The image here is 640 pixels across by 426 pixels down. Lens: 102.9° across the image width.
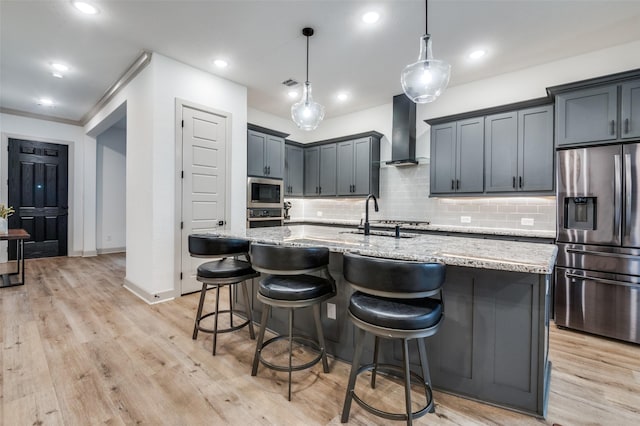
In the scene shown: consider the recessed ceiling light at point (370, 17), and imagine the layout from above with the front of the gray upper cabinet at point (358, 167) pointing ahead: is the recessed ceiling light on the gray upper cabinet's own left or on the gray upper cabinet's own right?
on the gray upper cabinet's own left

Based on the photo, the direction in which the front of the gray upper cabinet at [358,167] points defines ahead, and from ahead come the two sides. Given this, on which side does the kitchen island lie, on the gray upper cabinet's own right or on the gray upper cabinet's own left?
on the gray upper cabinet's own left

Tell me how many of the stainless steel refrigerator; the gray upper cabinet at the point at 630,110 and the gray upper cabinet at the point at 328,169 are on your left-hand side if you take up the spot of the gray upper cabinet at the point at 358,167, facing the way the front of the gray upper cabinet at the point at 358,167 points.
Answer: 2

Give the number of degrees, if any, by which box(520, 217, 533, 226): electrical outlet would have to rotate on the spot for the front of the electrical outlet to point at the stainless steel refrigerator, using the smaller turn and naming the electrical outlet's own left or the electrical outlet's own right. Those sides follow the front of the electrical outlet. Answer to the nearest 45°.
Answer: approximately 45° to the electrical outlet's own left

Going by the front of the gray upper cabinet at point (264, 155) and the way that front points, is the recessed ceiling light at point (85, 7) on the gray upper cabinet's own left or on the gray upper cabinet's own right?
on the gray upper cabinet's own right

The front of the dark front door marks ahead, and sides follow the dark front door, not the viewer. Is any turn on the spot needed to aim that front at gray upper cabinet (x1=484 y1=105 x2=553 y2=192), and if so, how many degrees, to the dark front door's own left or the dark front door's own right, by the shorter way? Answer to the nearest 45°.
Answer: approximately 45° to the dark front door's own left

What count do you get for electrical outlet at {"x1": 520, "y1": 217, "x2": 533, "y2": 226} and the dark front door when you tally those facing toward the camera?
2

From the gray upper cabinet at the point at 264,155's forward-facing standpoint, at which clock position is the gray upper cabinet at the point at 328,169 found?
the gray upper cabinet at the point at 328,169 is roughly at 10 o'clock from the gray upper cabinet at the point at 264,155.
